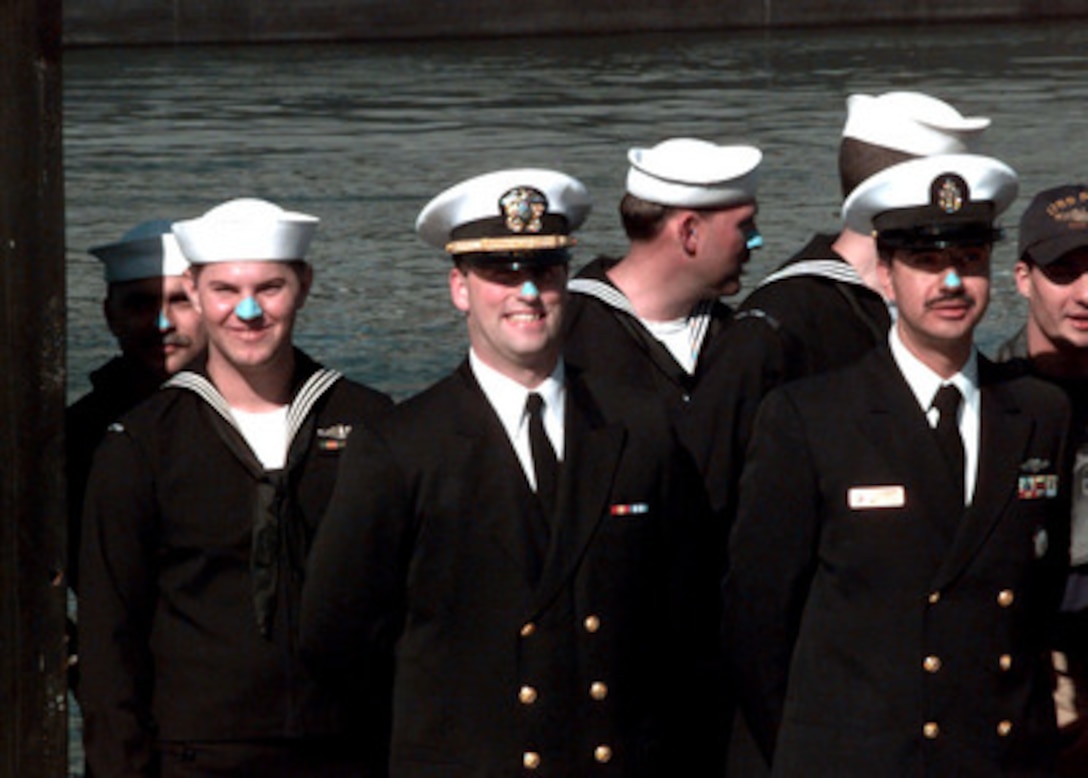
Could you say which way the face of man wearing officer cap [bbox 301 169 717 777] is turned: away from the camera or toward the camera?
toward the camera

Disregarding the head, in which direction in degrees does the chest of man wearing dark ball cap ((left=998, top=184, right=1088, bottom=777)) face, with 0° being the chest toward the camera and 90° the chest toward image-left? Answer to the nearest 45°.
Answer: approximately 315°

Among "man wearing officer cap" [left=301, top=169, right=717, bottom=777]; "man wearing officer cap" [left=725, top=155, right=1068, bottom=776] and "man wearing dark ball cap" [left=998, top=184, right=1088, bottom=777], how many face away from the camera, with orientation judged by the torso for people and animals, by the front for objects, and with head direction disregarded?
0

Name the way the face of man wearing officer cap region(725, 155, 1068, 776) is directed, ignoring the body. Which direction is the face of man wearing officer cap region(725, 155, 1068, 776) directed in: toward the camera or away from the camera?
toward the camera

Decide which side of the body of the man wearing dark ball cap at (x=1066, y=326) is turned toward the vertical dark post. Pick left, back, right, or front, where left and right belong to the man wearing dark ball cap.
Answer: right

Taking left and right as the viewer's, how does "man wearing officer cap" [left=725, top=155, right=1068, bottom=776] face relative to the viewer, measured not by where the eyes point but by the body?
facing the viewer and to the right of the viewer

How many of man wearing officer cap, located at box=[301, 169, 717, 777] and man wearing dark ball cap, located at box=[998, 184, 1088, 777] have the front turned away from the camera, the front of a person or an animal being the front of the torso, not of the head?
0

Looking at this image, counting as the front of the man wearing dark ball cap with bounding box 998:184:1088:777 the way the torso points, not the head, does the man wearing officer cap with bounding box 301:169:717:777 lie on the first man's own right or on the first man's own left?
on the first man's own right

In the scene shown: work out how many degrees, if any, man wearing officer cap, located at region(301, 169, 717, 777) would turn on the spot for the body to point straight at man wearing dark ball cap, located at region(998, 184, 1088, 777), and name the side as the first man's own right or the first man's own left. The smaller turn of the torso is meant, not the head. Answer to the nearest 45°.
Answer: approximately 135° to the first man's own left

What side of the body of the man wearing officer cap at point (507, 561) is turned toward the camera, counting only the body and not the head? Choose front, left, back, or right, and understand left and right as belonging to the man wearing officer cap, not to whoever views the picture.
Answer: front

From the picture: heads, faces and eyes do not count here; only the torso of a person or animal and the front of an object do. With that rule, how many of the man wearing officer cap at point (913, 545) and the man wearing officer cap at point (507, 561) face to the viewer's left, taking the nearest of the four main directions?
0

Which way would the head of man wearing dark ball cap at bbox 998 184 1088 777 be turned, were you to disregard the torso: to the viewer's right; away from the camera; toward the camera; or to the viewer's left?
toward the camera

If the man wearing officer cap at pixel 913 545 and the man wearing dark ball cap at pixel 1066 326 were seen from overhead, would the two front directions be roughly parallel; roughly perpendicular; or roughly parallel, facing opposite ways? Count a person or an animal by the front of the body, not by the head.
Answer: roughly parallel
